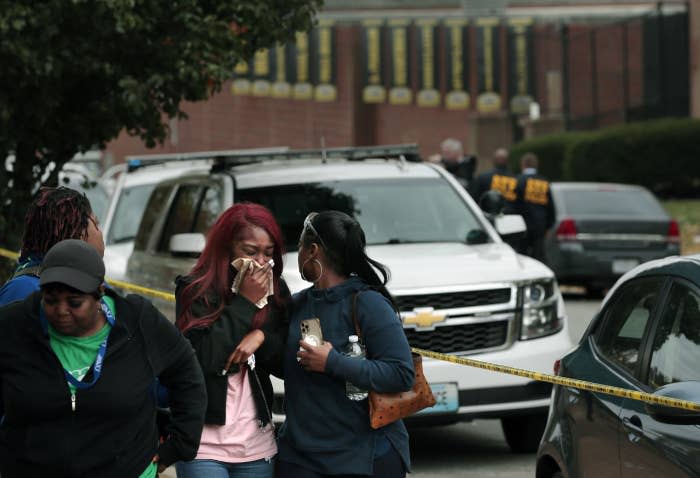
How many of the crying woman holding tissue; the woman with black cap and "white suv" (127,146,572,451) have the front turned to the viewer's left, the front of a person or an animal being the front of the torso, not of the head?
0

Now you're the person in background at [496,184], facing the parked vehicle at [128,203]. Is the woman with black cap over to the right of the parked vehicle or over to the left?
left

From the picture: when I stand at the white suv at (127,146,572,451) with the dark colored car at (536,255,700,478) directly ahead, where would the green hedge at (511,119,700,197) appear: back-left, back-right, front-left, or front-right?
back-left

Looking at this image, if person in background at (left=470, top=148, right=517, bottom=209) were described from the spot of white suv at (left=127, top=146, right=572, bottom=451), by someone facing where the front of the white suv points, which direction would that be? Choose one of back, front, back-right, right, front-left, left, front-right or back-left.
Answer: back-left

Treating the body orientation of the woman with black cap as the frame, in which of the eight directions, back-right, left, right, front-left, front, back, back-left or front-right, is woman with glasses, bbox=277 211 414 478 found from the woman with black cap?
back-left

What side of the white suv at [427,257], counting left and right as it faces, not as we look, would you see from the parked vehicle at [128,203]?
back

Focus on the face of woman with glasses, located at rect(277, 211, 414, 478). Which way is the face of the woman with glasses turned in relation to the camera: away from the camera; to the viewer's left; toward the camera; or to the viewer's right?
to the viewer's left

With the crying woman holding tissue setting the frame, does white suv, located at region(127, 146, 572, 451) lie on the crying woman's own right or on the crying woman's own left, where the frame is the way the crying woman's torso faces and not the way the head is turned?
on the crying woman's own left

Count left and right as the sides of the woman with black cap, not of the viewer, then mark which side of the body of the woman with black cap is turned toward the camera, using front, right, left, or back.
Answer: front
